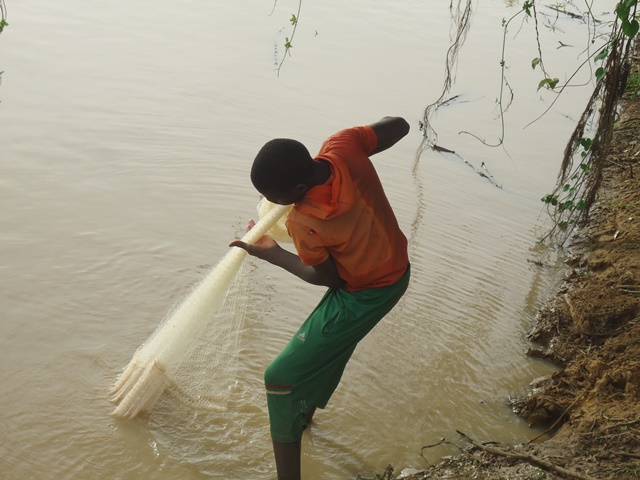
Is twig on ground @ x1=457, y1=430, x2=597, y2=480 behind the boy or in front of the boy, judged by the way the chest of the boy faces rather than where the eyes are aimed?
behind

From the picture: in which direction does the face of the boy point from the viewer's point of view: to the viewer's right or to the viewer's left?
to the viewer's left

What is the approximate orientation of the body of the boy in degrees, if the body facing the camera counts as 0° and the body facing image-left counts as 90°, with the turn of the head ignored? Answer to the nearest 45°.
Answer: approximately 90°
